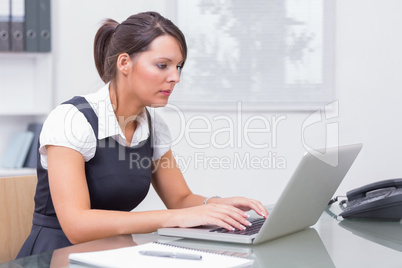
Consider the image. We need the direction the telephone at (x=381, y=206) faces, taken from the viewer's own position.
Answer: facing to the left of the viewer

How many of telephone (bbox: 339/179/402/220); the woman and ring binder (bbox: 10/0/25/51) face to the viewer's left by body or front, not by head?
1

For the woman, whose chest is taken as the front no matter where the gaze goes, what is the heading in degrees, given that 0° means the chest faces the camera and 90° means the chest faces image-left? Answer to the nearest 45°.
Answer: approximately 315°

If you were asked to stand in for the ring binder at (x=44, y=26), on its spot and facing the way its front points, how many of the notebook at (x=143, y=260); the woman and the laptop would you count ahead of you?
3

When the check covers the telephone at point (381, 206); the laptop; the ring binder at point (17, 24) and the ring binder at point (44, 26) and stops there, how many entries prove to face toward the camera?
2

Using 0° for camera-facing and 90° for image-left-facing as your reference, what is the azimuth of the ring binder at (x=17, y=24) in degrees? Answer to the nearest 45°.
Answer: approximately 0°

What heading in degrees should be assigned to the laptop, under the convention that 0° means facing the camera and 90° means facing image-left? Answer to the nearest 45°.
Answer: approximately 135°
